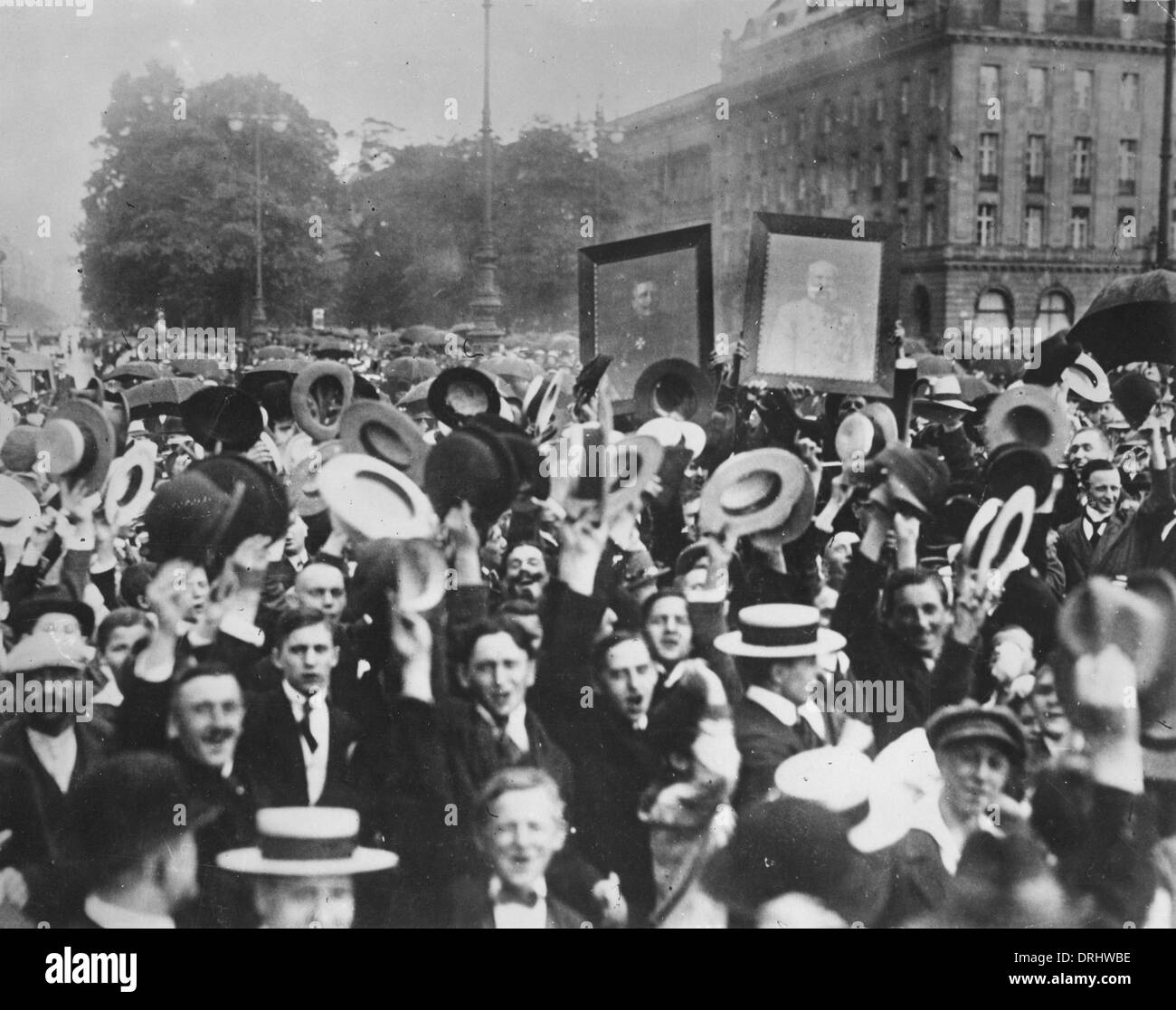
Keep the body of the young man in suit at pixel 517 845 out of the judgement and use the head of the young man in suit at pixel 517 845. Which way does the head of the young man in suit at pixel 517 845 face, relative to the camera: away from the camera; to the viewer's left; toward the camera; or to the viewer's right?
toward the camera

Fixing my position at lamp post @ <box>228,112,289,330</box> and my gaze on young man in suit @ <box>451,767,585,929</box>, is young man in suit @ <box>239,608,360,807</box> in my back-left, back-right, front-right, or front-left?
front-right

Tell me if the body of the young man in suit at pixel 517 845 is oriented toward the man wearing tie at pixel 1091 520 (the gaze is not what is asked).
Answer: no

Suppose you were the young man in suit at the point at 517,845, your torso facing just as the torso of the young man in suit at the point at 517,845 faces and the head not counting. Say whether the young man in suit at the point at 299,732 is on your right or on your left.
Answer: on your right

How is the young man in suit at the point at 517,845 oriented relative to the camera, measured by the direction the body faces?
toward the camera
